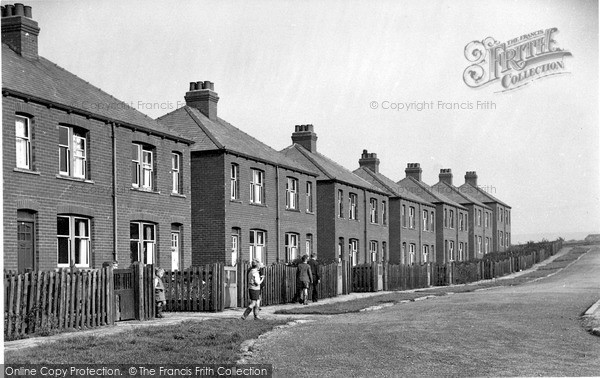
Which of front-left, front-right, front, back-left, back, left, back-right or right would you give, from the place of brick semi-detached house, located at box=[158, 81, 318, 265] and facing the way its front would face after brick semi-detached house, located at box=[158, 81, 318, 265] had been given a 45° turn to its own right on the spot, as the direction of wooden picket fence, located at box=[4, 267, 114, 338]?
front

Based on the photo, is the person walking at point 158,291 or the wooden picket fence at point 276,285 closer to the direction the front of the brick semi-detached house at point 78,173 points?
the person walking

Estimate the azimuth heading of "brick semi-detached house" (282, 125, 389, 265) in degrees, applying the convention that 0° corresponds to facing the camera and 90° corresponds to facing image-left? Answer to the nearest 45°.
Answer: approximately 315°

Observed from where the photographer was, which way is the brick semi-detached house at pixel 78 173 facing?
facing the viewer and to the right of the viewer

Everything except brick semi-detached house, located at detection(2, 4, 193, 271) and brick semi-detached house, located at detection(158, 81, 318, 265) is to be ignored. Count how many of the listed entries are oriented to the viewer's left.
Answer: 0

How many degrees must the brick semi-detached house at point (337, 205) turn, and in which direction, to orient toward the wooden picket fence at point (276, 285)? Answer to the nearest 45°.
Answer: approximately 45° to its right

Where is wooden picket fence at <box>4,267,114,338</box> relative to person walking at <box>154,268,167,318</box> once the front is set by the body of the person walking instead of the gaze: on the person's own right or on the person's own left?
on the person's own right
